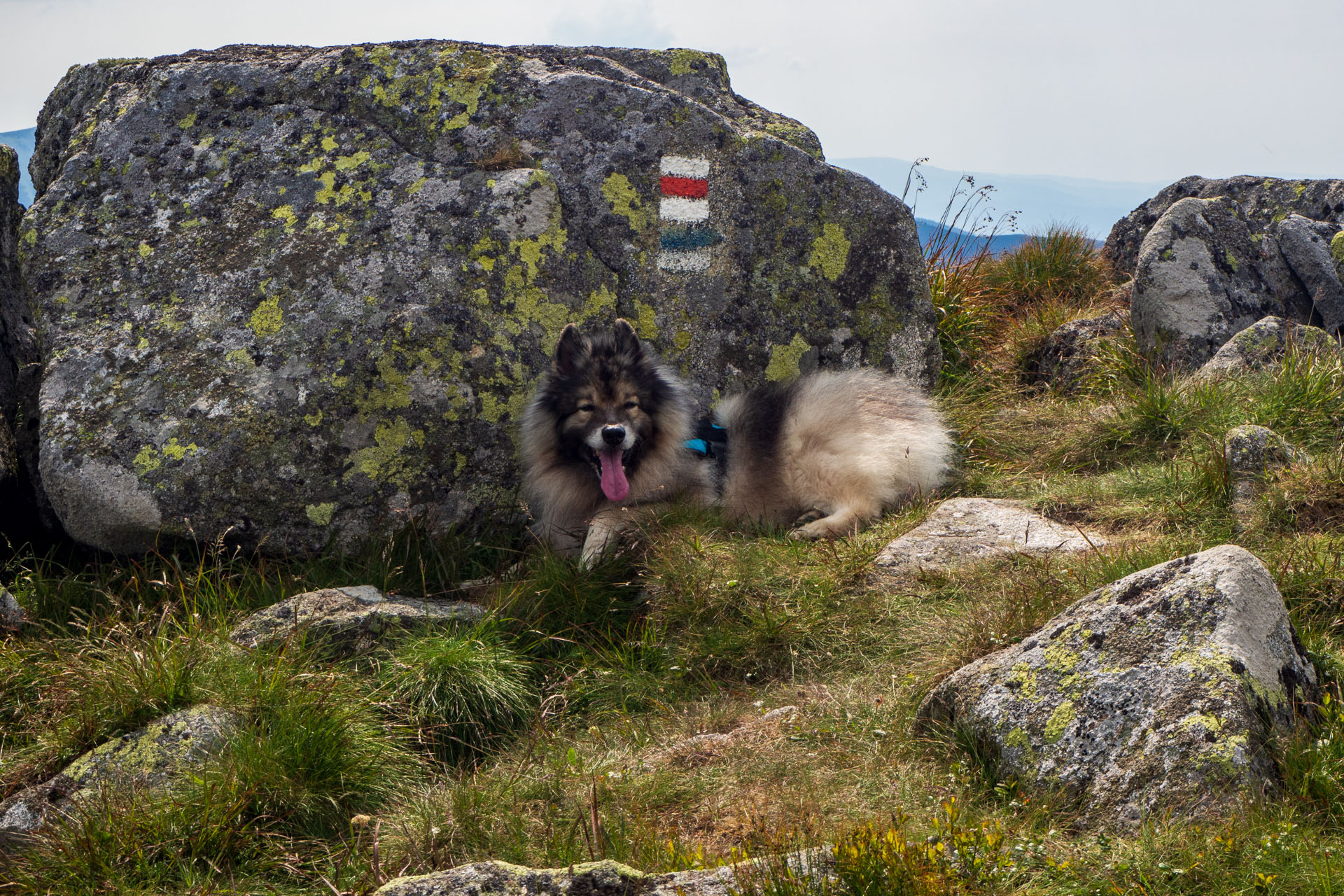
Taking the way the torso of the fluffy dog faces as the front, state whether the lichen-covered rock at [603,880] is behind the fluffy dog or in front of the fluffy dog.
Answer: in front

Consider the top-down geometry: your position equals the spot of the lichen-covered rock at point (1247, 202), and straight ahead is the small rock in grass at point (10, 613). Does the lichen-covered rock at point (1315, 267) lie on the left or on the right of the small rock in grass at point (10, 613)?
left

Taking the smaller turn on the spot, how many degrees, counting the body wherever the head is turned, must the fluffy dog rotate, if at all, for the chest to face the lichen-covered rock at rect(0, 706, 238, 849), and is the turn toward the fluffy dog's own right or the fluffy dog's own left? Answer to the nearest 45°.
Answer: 0° — it already faces it

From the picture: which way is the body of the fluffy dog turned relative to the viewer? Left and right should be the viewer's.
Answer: facing the viewer and to the left of the viewer

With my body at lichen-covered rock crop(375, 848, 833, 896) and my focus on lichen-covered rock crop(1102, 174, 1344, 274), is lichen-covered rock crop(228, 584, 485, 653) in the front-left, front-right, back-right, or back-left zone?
front-left

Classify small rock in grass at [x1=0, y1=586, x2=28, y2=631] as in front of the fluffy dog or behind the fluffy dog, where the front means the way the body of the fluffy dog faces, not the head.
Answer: in front

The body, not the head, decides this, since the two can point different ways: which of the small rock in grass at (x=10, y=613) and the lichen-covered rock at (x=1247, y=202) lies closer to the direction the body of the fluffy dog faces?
the small rock in grass

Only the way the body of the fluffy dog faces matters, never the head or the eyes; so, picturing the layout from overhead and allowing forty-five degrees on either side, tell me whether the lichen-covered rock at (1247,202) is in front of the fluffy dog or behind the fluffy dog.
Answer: behind

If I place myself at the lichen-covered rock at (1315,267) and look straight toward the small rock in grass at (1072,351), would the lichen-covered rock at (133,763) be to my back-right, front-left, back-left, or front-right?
front-left

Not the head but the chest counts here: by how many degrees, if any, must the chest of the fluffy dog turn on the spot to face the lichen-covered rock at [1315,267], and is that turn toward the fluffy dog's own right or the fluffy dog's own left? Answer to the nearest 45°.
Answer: approximately 180°

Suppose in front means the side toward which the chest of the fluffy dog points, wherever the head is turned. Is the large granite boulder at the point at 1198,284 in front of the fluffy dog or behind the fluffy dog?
behind

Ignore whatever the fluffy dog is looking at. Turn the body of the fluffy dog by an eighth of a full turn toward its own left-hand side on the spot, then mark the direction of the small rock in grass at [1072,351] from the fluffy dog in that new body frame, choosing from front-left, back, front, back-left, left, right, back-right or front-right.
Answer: back-left

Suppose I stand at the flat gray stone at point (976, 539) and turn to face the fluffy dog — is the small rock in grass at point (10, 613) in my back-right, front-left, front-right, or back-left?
front-left
